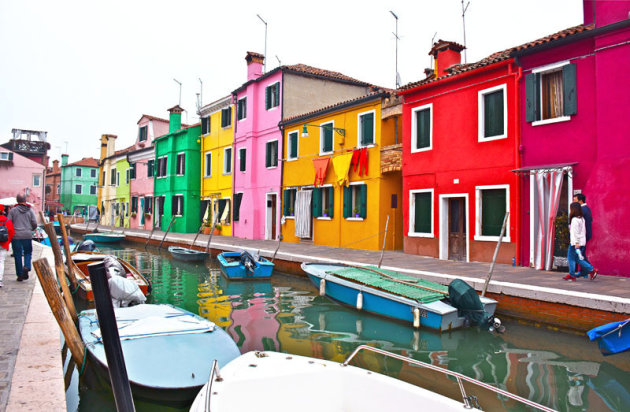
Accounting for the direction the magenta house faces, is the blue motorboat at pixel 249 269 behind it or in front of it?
in front

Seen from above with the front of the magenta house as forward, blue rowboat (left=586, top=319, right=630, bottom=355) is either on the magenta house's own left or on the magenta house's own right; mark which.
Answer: on the magenta house's own left

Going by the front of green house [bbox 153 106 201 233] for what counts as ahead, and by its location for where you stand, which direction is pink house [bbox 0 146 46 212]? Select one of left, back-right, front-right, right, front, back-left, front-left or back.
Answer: right

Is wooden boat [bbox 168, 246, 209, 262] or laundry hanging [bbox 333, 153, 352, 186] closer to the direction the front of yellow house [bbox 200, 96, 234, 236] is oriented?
the wooden boat

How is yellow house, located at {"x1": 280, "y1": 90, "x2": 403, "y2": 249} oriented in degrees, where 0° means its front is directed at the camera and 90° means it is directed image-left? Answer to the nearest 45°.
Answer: approximately 45°

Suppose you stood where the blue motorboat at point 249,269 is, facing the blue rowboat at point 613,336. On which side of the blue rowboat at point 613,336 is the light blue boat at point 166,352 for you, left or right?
right

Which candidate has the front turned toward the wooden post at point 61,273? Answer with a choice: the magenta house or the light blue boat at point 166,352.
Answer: the magenta house

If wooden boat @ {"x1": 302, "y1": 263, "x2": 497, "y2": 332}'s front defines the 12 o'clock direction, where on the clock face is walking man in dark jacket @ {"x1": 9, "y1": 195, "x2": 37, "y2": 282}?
The walking man in dark jacket is roughly at 10 o'clock from the wooden boat.

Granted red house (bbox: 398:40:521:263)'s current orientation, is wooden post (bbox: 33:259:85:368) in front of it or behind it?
in front
